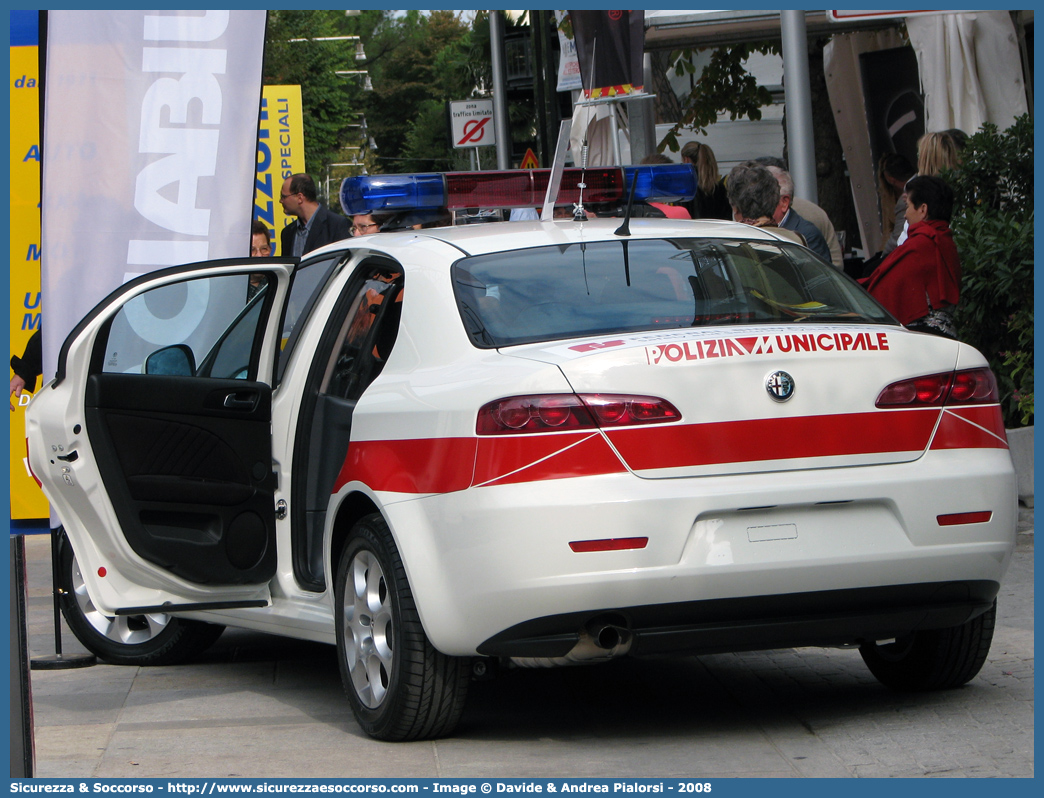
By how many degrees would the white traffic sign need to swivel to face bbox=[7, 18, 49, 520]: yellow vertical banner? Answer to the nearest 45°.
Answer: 0° — it already faces it

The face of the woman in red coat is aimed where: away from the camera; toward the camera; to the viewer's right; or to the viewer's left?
to the viewer's left

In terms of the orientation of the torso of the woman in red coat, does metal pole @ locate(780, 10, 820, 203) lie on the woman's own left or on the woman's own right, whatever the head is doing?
on the woman's own right

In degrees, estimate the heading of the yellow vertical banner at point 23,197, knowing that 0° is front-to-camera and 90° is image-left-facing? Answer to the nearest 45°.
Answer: approximately 0°

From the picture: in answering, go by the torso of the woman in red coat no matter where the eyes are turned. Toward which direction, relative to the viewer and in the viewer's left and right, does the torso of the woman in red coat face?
facing to the left of the viewer

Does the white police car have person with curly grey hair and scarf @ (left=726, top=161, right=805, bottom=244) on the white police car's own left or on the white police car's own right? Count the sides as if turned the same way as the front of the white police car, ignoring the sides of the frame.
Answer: on the white police car's own right

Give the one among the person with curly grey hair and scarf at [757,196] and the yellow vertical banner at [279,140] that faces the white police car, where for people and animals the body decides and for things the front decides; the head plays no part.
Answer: the yellow vertical banner
